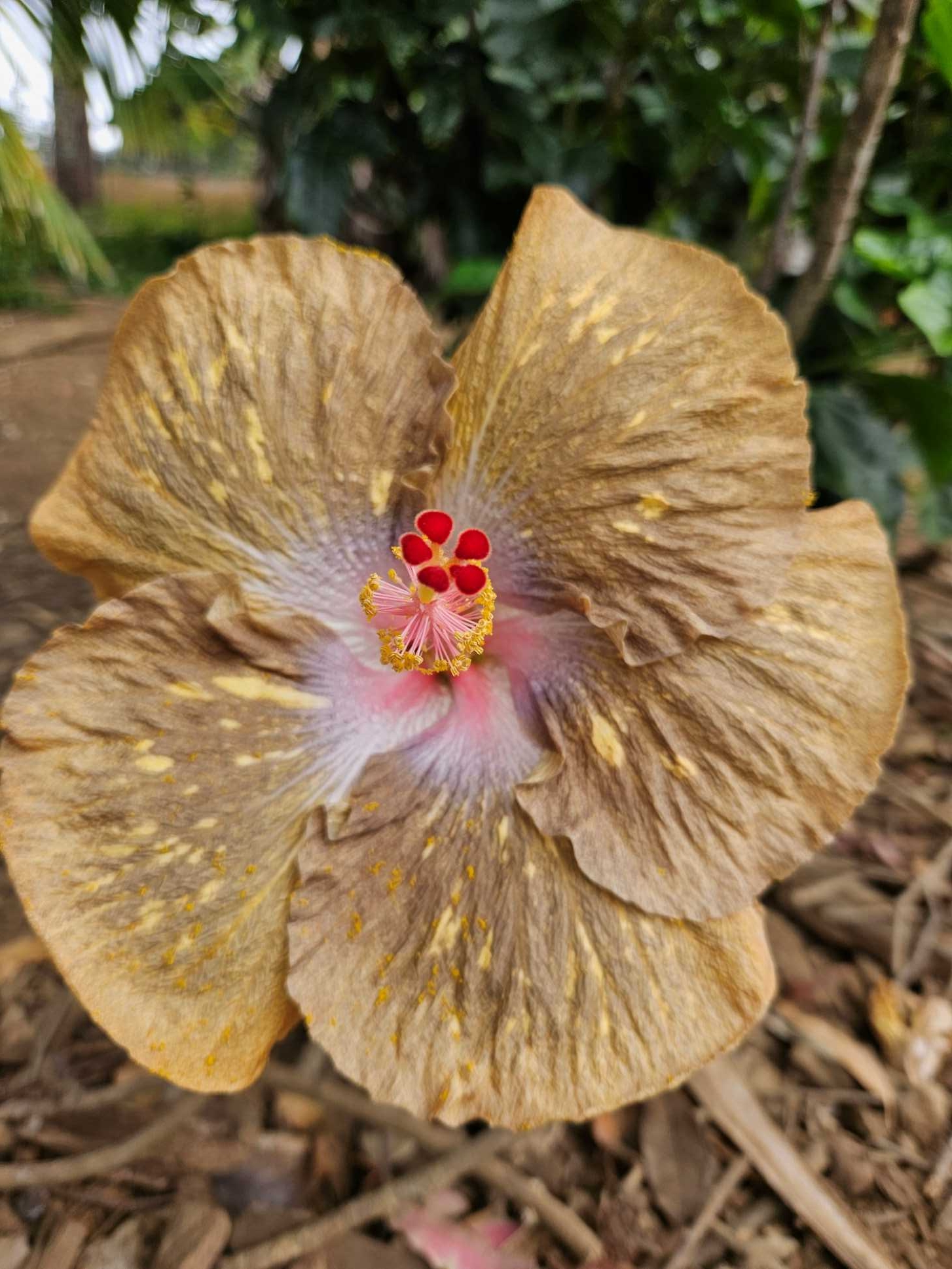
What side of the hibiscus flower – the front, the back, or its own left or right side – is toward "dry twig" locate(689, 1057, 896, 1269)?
left

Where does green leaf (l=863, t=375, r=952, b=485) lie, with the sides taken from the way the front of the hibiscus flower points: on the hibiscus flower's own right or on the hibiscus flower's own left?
on the hibiscus flower's own left

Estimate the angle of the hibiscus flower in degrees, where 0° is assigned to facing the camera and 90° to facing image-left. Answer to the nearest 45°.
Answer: approximately 0°

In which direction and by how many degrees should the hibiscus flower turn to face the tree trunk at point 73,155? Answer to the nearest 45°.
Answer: approximately 135° to its right

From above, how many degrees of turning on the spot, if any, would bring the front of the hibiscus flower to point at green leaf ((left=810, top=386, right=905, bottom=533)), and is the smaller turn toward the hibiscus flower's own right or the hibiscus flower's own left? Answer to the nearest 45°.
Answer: approximately 135° to the hibiscus flower's own left
